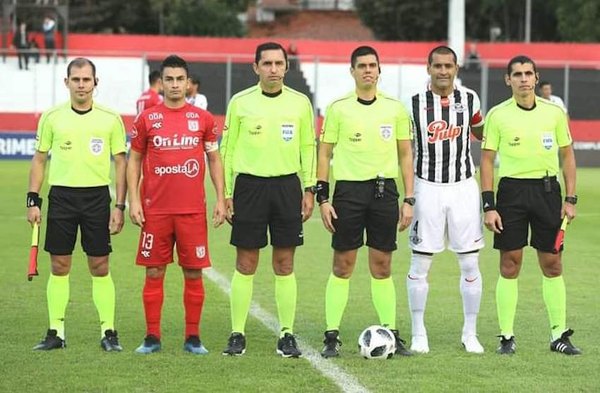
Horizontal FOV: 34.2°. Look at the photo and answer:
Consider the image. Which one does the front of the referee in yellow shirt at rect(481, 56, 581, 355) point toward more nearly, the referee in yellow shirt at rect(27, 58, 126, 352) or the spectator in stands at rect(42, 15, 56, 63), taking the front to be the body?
the referee in yellow shirt

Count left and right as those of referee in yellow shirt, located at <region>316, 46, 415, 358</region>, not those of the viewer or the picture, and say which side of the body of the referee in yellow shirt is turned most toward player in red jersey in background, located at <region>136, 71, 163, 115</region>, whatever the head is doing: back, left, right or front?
back

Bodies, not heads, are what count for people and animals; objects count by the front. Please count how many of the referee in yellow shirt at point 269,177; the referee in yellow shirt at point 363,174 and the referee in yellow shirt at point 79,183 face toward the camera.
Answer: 3

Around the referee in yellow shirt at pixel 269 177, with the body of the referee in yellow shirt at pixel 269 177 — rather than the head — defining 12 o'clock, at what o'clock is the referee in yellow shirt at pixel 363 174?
the referee in yellow shirt at pixel 363 174 is roughly at 9 o'clock from the referee in yellow shirt at pixel 269 177.

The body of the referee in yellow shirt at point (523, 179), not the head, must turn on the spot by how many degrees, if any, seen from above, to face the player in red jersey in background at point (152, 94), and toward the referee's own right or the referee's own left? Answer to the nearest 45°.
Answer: approximately 135° to the referee's own right

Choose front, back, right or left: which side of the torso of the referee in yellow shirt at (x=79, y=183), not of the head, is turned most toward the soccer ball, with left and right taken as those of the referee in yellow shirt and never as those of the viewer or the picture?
left

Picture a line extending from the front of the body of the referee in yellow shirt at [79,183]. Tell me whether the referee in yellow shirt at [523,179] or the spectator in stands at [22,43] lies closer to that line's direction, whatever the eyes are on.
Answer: the referee in yellow shirt
